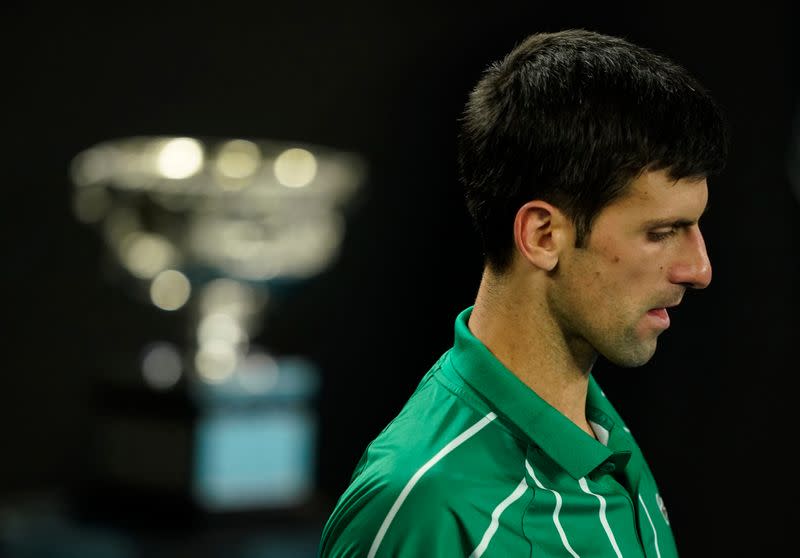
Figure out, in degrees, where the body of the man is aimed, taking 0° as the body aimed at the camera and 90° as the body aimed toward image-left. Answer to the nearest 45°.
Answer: approximately 315°

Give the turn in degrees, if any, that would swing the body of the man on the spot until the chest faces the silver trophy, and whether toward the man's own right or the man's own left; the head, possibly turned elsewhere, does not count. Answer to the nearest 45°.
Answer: approximately 180°

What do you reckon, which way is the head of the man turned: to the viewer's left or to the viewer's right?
to the viewer's right
